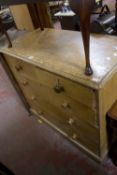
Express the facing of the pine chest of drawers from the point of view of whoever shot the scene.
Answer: facing the viewer and to the left of the viewer

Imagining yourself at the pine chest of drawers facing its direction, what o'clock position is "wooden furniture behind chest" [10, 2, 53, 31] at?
The wooden furniture behind chest is roughly at 4 o'clock from the pine chest of drawers.
